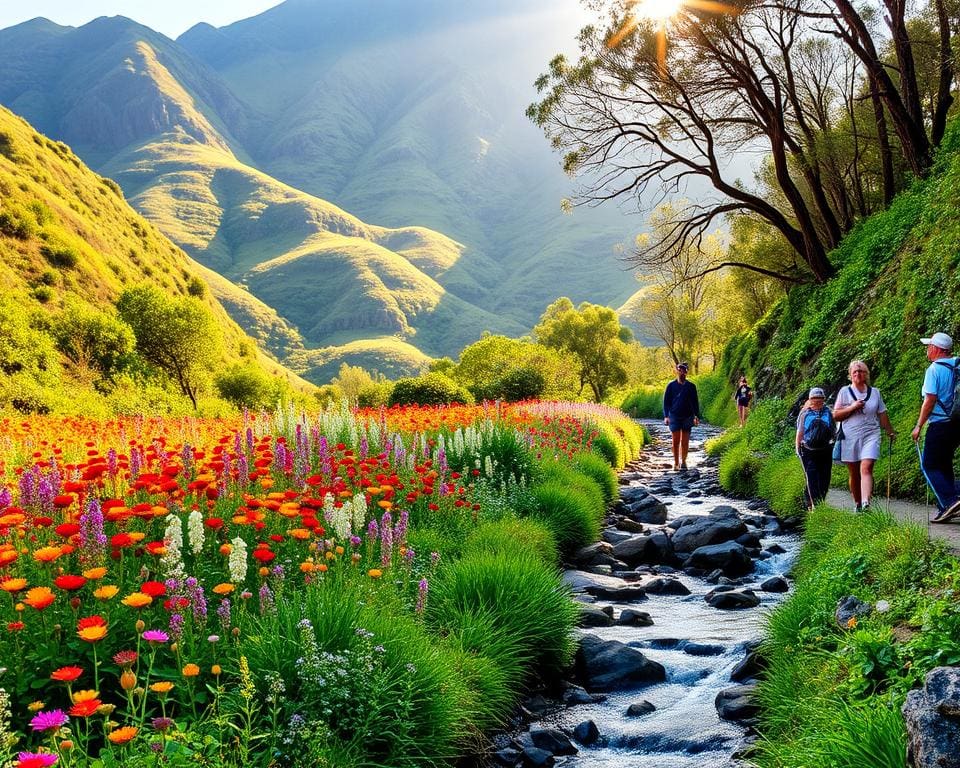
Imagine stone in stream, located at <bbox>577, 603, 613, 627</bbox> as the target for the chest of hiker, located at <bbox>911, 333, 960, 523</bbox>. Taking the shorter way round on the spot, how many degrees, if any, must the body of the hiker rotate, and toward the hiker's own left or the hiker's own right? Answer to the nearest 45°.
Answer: approximately 45° to the hiker's own left

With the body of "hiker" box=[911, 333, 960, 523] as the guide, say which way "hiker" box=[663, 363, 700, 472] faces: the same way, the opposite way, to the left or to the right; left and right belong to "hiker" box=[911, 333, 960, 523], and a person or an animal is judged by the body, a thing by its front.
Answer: to the left

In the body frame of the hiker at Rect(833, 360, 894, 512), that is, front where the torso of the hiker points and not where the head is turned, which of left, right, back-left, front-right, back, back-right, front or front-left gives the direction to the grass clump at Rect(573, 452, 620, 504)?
back-right

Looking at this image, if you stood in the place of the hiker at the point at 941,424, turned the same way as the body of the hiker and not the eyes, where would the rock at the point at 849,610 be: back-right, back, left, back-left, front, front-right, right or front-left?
left

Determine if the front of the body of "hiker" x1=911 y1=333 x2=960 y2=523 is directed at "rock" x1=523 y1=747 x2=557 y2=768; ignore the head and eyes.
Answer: no

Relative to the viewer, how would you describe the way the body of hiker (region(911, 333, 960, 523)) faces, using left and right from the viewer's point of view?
facing to the left of the viewer

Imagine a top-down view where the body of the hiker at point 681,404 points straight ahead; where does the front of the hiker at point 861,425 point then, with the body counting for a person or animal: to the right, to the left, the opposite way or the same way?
the same way

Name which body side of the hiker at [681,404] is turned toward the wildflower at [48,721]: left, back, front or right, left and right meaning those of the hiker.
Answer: front

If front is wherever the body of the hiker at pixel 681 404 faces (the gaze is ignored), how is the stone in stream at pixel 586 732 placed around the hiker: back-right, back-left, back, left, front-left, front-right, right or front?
front

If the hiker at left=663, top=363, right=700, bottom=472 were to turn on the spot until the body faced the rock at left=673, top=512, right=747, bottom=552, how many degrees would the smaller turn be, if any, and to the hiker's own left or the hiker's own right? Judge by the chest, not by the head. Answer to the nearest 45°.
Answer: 0° — they already face it

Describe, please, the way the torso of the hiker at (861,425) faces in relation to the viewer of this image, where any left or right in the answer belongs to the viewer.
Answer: facing the viewer

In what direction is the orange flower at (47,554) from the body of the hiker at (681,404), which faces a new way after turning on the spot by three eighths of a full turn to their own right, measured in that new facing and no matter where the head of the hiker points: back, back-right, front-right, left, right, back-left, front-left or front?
back-left

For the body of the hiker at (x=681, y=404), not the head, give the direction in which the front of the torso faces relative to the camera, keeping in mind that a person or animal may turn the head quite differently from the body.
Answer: toward the camera

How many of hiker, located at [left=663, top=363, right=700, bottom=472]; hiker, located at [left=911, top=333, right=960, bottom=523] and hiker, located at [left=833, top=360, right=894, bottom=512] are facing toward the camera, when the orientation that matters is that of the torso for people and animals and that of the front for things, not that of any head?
2

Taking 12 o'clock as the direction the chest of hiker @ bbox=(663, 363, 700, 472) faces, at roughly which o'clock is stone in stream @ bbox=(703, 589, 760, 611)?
The stone in stream is roughly at 12 o'clock from the hiker.
